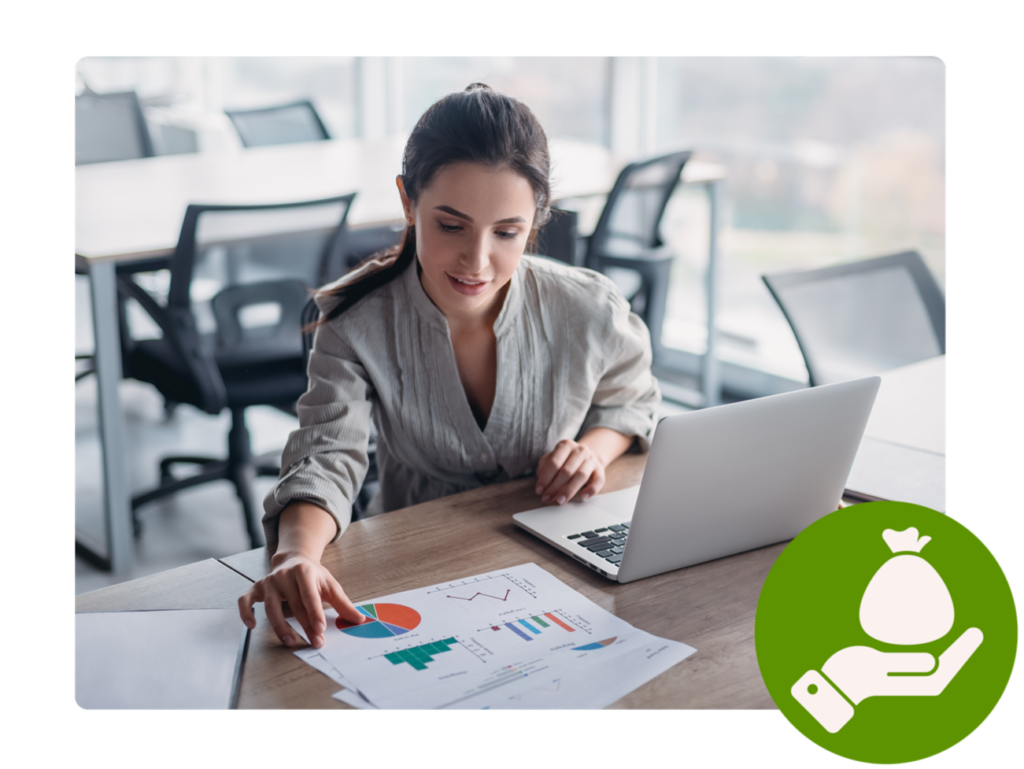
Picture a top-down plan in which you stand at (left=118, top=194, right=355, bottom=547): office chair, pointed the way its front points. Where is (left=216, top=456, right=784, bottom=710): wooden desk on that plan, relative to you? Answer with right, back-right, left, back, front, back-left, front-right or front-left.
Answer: back-left

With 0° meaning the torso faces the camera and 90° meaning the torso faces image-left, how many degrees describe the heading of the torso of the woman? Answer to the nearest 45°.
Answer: approximately 0°

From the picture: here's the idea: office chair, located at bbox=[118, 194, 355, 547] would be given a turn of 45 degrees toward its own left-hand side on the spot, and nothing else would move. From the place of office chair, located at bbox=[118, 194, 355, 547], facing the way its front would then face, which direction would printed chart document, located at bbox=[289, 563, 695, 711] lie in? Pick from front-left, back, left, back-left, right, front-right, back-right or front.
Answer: left

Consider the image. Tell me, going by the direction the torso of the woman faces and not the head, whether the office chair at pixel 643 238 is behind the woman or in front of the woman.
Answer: behind

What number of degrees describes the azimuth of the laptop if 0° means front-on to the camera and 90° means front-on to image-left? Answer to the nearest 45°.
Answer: approximately 135°
